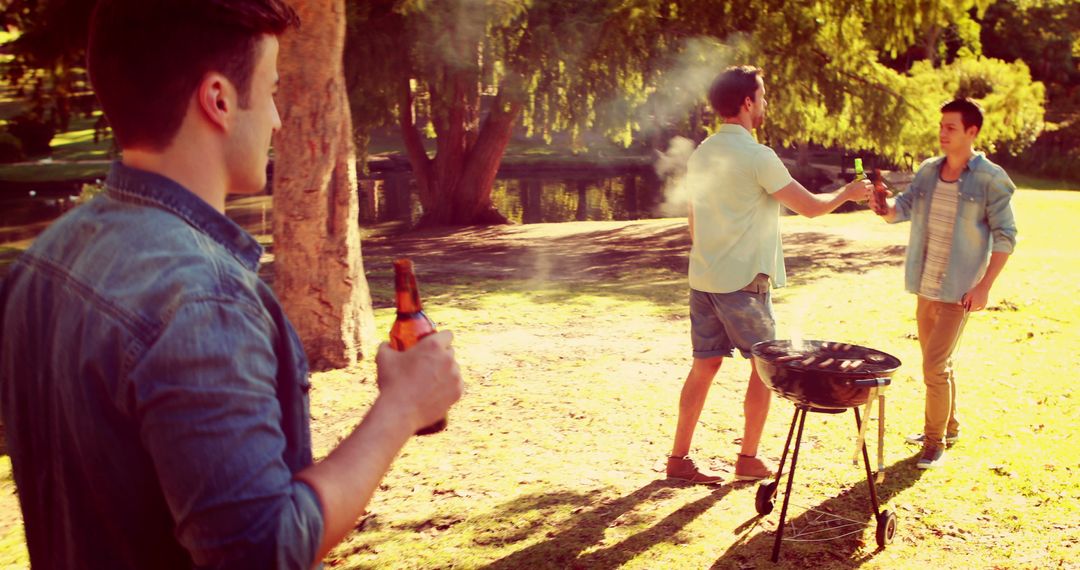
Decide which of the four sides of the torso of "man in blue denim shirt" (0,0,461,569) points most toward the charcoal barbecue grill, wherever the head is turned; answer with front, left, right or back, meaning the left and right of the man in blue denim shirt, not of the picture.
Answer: front

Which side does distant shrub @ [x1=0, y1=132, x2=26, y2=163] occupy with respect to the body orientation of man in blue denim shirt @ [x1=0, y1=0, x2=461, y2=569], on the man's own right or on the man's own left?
on the man's own left

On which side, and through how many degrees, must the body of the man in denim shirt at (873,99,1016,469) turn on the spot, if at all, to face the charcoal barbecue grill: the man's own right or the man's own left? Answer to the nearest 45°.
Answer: approximately 45° to the man's own left

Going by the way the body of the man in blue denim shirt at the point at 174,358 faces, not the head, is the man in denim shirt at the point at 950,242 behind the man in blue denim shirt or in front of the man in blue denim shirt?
in front

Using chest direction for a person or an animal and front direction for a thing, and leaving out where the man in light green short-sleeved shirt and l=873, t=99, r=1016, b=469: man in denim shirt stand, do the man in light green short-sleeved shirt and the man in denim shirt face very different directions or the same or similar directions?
very different directions

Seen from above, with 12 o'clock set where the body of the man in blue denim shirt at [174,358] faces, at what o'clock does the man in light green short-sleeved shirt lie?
The man in light green short-sleeved shirt is roughly at 12 o'clock from the man in blue denim shirt.

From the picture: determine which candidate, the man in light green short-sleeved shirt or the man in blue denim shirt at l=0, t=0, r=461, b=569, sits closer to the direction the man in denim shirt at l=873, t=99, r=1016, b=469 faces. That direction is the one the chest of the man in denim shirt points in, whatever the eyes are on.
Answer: the man in light green short-sleeved shirt

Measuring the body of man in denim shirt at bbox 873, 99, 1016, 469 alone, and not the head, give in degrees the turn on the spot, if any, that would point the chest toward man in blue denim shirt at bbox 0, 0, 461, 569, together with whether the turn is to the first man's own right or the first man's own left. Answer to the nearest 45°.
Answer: approximately 45° to the first man's own left

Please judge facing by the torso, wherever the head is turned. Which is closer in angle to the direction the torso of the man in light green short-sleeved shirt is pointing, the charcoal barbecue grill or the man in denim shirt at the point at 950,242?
the man in denim shirt

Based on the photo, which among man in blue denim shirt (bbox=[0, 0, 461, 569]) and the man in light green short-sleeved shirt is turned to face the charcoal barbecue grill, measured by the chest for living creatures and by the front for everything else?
the man in blue denim shirt

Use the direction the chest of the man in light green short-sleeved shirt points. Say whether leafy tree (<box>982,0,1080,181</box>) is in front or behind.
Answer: in front

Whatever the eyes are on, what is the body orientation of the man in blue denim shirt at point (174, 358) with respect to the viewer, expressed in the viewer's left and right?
facing away from the viewer and to the right of the viewer

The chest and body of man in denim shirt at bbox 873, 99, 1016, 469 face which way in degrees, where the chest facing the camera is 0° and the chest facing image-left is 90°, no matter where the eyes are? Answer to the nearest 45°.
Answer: approximately 45°

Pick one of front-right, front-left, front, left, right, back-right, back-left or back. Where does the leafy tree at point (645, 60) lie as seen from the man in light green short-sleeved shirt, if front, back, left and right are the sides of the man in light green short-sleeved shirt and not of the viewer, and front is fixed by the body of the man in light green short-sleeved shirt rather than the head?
front-left

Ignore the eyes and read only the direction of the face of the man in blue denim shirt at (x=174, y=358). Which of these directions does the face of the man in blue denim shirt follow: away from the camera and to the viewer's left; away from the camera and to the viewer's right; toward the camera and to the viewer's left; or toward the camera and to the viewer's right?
away from the camera and to the viewer's right

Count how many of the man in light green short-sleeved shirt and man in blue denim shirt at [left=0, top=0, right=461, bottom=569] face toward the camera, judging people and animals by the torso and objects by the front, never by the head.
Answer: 0

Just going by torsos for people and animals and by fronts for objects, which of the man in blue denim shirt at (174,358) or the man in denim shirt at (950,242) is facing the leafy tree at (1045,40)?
the man in blue denim shirt

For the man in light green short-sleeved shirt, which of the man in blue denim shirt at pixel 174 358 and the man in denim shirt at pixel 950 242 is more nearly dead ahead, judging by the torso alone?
the man in denim shirt

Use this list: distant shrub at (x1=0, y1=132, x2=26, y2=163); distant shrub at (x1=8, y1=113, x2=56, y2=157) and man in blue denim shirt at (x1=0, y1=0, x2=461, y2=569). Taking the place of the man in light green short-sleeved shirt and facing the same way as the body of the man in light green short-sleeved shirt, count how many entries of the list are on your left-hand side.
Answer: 2
